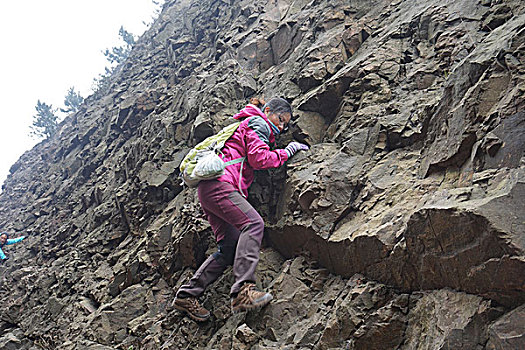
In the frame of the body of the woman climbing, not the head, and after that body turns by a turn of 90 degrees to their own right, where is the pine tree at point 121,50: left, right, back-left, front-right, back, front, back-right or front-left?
back

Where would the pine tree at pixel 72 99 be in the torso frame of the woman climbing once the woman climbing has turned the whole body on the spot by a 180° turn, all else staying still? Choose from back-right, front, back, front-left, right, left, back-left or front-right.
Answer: right

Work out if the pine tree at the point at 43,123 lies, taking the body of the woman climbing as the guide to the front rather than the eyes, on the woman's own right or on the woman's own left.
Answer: on the woman's own left

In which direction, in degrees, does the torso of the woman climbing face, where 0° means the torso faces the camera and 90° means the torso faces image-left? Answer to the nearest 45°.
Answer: approximately 270°
